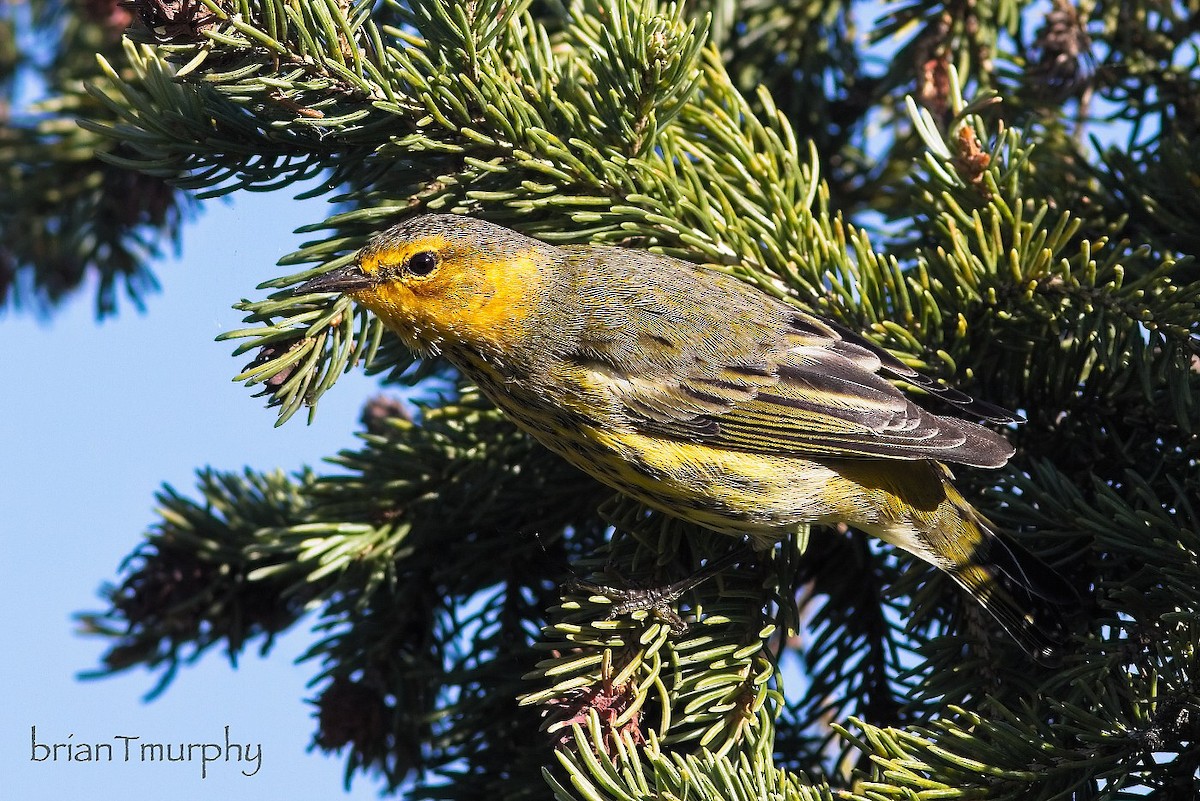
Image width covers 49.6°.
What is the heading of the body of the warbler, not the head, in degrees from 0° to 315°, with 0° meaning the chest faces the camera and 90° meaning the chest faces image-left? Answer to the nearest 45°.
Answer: approximately 90°
